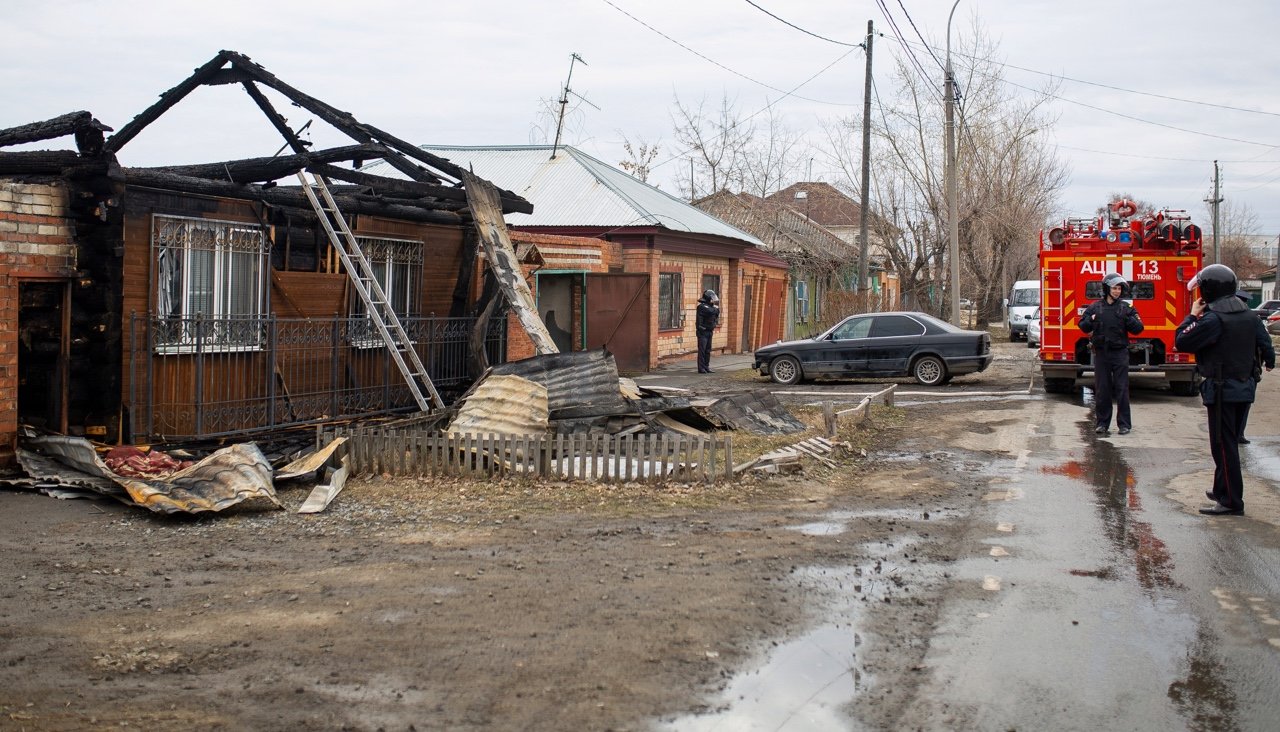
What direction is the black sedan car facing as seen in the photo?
to the viewer's left

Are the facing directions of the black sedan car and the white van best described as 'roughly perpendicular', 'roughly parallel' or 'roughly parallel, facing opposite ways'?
roughly perpendicular

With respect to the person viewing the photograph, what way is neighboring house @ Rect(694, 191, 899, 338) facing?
facing the viewer and to the right of the viewer

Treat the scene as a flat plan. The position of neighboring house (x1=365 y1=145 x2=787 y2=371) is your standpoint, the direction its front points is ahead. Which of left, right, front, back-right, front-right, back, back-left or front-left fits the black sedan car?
front

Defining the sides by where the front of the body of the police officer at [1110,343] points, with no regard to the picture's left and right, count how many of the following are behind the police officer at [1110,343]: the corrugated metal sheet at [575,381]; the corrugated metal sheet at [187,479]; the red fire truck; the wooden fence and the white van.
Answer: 2

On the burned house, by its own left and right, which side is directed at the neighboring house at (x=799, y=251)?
left

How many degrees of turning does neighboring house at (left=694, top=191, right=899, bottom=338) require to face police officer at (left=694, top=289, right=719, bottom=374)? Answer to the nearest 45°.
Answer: approximately 45° to its right

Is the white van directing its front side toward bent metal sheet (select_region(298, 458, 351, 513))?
yes

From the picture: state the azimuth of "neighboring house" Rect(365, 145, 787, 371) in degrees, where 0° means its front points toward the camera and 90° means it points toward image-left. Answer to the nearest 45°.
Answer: approximately 315°

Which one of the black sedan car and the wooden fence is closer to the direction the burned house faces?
the wooden fence

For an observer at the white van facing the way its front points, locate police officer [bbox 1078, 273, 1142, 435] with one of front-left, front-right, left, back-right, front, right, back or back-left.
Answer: front

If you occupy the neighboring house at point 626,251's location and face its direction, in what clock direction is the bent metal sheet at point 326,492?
The bent metal sheet is roughly at 2 o'clock from the neighboring house.
